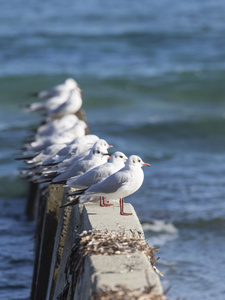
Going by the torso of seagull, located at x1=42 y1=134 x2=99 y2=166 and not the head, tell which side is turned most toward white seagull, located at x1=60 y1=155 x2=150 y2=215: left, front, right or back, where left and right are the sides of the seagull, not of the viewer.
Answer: right

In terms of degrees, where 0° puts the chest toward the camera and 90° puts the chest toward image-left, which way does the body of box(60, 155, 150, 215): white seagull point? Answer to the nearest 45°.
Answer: approximately 270°

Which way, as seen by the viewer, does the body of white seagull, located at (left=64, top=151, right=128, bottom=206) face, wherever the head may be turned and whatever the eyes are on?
to the viewer's right

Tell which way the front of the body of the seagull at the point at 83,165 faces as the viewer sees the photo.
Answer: to the viewer's right

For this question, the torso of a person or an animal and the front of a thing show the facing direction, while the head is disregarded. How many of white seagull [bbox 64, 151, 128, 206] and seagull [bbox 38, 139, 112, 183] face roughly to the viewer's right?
2

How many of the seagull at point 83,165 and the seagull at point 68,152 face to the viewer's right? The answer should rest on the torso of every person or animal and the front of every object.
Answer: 2

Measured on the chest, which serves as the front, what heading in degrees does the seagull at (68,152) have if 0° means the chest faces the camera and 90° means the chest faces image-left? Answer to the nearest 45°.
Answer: approximately 270°

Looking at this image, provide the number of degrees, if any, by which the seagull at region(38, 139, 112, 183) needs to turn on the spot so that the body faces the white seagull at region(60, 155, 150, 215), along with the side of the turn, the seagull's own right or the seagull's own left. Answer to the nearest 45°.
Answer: approximately 90° to the seagull's own right
